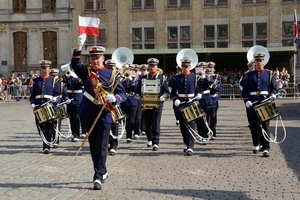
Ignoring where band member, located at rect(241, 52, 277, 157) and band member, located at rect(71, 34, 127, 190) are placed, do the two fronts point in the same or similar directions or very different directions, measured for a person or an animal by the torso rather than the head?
same or similar directions

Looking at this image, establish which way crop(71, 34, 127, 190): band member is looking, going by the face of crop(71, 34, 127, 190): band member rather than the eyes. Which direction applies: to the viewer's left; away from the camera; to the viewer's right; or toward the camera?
toward the camera

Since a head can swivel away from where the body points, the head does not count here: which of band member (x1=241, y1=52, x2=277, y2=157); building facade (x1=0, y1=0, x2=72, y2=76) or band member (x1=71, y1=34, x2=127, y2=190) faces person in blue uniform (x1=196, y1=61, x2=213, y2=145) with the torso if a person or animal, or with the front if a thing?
the building facade

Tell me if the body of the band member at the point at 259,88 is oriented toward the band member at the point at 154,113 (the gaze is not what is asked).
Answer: no

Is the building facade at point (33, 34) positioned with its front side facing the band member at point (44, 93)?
yes

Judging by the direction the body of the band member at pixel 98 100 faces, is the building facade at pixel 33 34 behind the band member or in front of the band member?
behind

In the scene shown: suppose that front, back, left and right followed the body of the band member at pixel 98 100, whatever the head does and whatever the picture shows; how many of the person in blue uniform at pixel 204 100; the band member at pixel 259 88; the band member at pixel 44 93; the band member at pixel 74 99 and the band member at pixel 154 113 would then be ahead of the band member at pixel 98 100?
0

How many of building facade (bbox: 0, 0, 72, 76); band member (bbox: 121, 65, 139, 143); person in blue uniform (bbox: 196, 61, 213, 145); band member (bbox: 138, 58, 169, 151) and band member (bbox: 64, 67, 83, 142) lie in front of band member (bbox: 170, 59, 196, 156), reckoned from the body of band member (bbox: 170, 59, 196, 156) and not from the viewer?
0

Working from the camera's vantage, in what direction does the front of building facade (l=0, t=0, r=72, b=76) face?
facing the viewer

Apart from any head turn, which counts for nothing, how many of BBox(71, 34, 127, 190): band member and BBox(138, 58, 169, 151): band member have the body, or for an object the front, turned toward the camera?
2

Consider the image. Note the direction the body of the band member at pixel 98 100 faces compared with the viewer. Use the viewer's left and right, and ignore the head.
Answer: facing the viewer

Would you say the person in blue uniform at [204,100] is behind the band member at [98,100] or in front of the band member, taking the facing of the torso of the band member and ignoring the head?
behind

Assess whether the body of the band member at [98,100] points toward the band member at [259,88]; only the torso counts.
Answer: no

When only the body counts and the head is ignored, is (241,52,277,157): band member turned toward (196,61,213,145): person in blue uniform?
no

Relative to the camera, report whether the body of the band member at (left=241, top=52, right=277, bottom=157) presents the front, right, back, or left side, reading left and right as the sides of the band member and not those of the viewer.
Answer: front

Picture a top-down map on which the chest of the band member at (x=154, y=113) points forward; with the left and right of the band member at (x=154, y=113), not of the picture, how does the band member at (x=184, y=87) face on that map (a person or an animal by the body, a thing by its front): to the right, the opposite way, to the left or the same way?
the same way

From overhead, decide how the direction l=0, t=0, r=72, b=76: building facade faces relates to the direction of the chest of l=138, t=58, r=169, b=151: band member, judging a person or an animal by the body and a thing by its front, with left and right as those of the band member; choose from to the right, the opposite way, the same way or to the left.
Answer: the same way

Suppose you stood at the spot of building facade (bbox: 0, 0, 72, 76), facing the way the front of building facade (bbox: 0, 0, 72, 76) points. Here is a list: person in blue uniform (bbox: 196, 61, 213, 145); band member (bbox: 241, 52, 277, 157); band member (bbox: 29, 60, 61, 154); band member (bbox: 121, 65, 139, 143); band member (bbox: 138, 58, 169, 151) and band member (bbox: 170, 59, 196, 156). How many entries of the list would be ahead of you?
6

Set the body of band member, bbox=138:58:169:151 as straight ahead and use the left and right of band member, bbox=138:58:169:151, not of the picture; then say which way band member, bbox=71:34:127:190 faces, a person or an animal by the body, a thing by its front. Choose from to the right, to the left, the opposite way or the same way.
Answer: the same way

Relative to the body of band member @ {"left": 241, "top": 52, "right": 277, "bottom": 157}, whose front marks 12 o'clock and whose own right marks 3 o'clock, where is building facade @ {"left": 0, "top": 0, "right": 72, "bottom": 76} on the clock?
The building facade is roughly at 5 o'clock from the band member.
